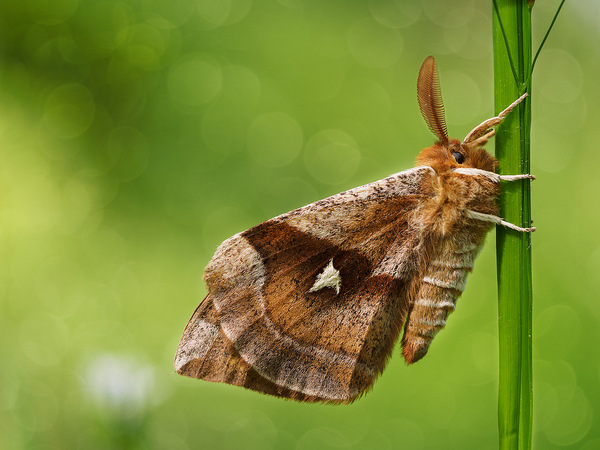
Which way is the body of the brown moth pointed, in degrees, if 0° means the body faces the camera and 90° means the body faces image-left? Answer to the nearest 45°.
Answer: approximately 270°
